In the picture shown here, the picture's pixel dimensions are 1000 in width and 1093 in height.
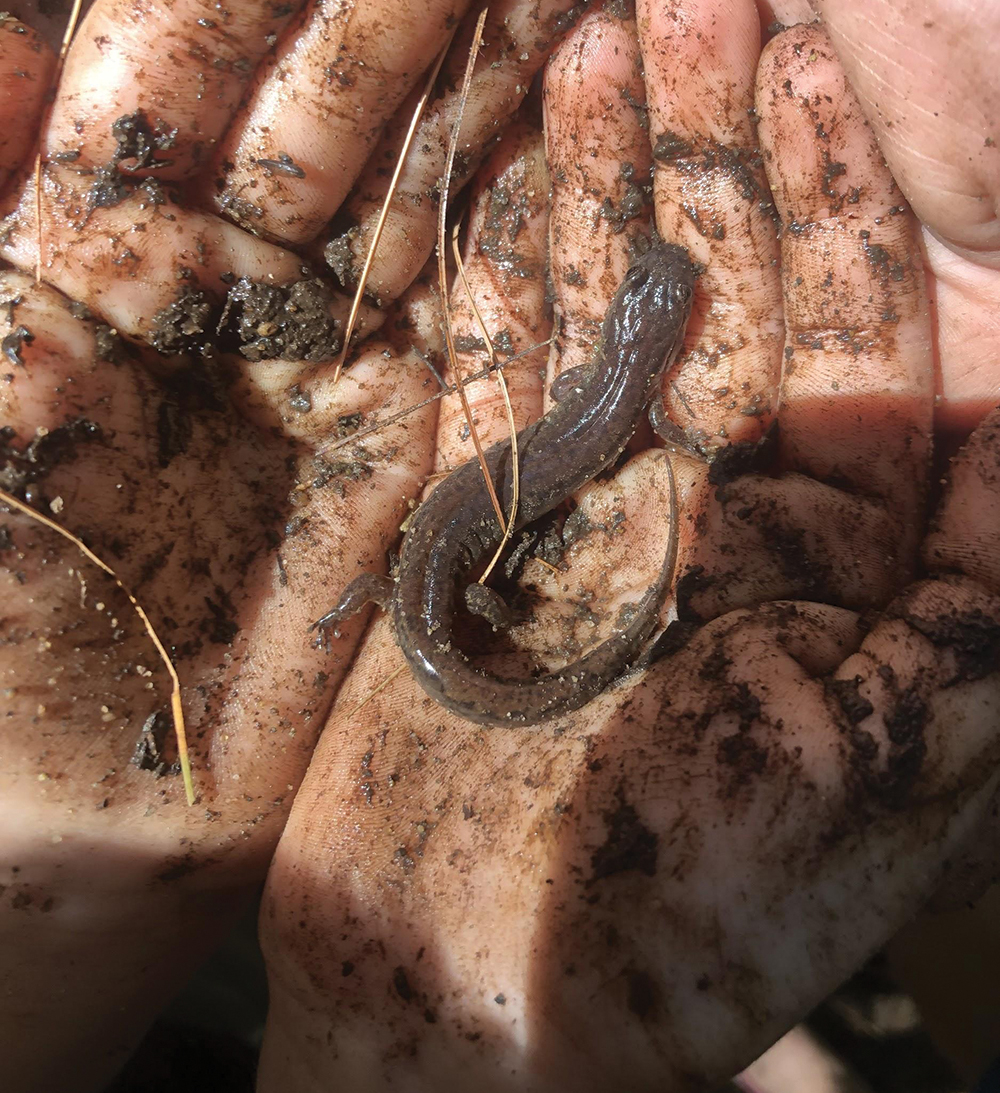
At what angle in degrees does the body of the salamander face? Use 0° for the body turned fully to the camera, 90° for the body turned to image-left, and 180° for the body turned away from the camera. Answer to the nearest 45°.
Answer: approximately 225°

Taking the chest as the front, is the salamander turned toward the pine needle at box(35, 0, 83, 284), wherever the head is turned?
no

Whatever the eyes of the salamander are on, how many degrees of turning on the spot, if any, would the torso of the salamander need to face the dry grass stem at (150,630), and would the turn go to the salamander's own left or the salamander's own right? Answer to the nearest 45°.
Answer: approximately 180°
